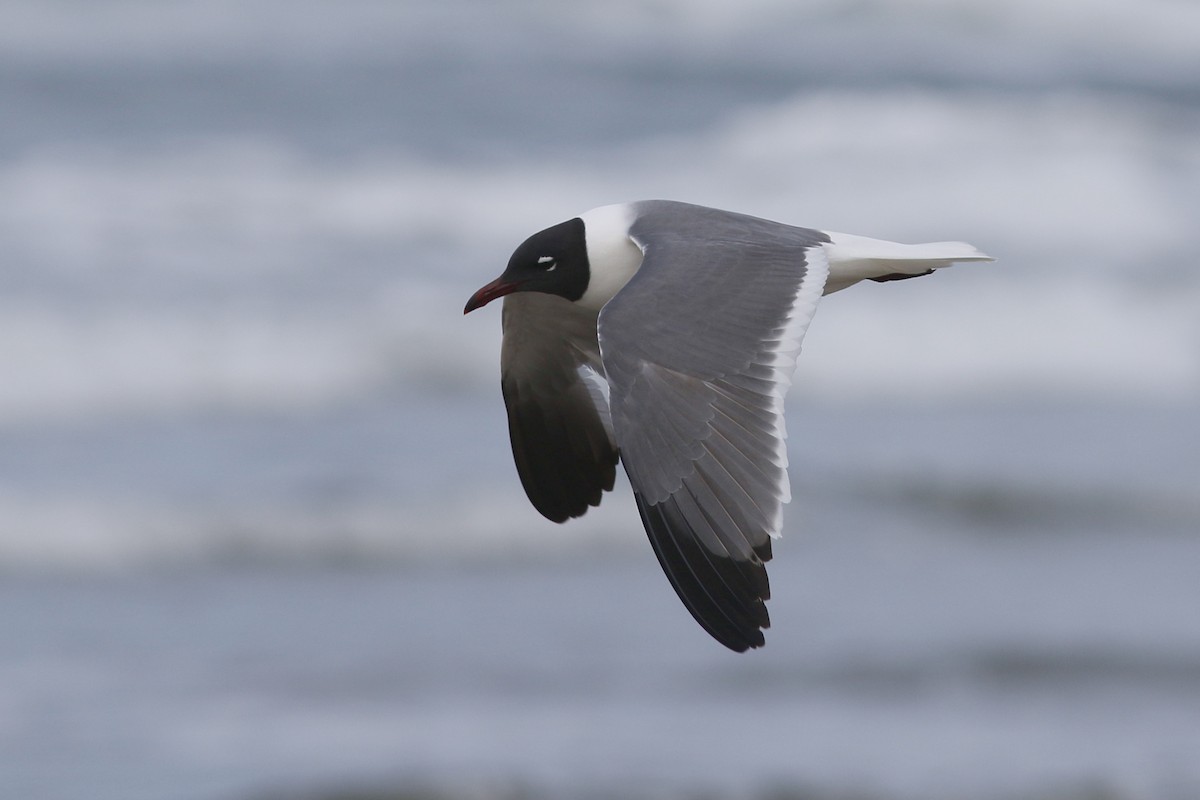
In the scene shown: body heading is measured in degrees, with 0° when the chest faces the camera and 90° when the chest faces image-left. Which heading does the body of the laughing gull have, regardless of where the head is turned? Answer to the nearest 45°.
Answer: approximately 90°
